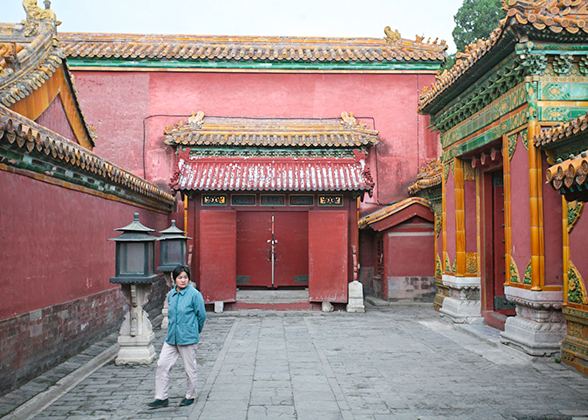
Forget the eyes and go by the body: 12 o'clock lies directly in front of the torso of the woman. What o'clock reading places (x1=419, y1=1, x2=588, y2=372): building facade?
The building facade is roughly at 7 o'clock from the woman.

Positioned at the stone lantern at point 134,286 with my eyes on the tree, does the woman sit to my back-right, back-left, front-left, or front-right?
back-right

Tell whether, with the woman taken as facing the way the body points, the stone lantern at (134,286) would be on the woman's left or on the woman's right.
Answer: on the woman's right

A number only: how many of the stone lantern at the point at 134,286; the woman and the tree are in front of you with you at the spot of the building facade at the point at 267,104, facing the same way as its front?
2

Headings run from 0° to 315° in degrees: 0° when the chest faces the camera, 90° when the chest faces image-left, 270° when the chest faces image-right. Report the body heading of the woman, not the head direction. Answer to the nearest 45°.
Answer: approximately 45°

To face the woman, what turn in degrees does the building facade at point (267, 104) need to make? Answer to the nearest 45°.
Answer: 0° — it already faces them

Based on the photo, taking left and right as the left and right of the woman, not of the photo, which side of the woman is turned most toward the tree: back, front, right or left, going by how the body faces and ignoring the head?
back

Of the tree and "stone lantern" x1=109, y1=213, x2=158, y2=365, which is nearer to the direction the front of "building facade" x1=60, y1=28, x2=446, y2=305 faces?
the stone lantern

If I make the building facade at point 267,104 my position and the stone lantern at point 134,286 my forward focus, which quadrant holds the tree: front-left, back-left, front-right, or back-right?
back-left
